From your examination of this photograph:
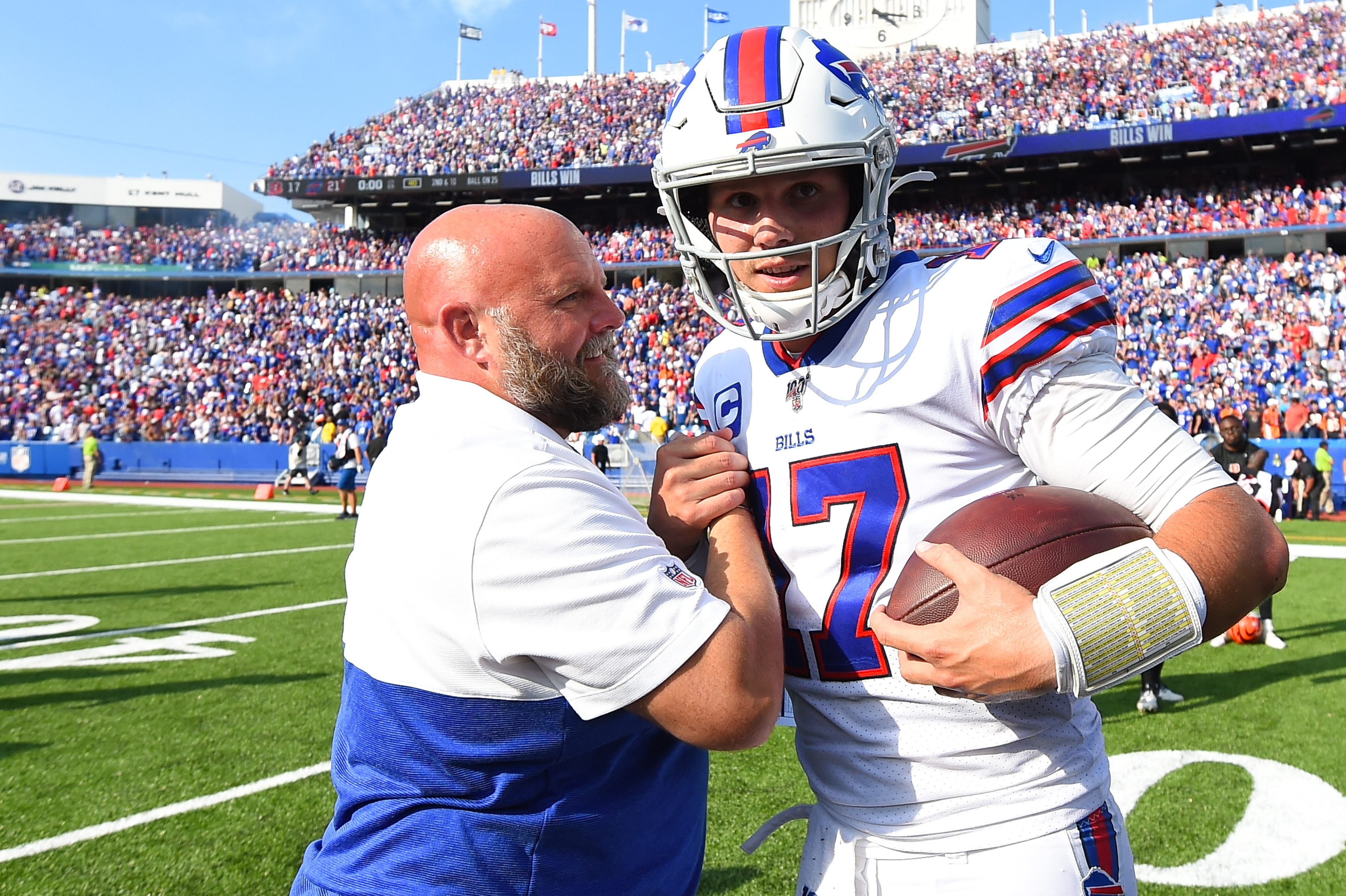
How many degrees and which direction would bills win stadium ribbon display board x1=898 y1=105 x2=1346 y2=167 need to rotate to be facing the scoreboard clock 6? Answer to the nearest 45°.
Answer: approximately 135° to its right

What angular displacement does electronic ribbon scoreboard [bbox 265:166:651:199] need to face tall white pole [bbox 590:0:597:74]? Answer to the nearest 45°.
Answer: approximately 135° to its left

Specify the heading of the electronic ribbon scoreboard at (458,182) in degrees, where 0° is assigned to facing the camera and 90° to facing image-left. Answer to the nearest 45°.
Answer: approximately 0°

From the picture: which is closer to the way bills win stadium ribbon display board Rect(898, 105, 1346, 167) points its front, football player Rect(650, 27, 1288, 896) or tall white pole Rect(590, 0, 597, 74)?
the football player

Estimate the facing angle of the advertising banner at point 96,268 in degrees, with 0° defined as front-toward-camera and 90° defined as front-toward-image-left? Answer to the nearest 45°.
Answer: approximately 0°

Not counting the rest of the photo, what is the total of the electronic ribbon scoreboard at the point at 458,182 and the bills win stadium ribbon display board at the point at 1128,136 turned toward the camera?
2

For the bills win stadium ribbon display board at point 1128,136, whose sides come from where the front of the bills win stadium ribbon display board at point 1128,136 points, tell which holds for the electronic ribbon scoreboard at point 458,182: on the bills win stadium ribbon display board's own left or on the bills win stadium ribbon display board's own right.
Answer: on the bills win stadium ribbon display board's own right

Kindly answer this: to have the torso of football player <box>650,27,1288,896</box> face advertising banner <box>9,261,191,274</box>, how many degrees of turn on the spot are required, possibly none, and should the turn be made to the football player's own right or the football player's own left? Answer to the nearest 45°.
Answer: approximately 90° to the football player's own right

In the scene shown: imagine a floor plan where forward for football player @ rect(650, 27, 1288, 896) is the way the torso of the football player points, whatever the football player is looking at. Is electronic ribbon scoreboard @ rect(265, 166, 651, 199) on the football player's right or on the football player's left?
on the football player's right
